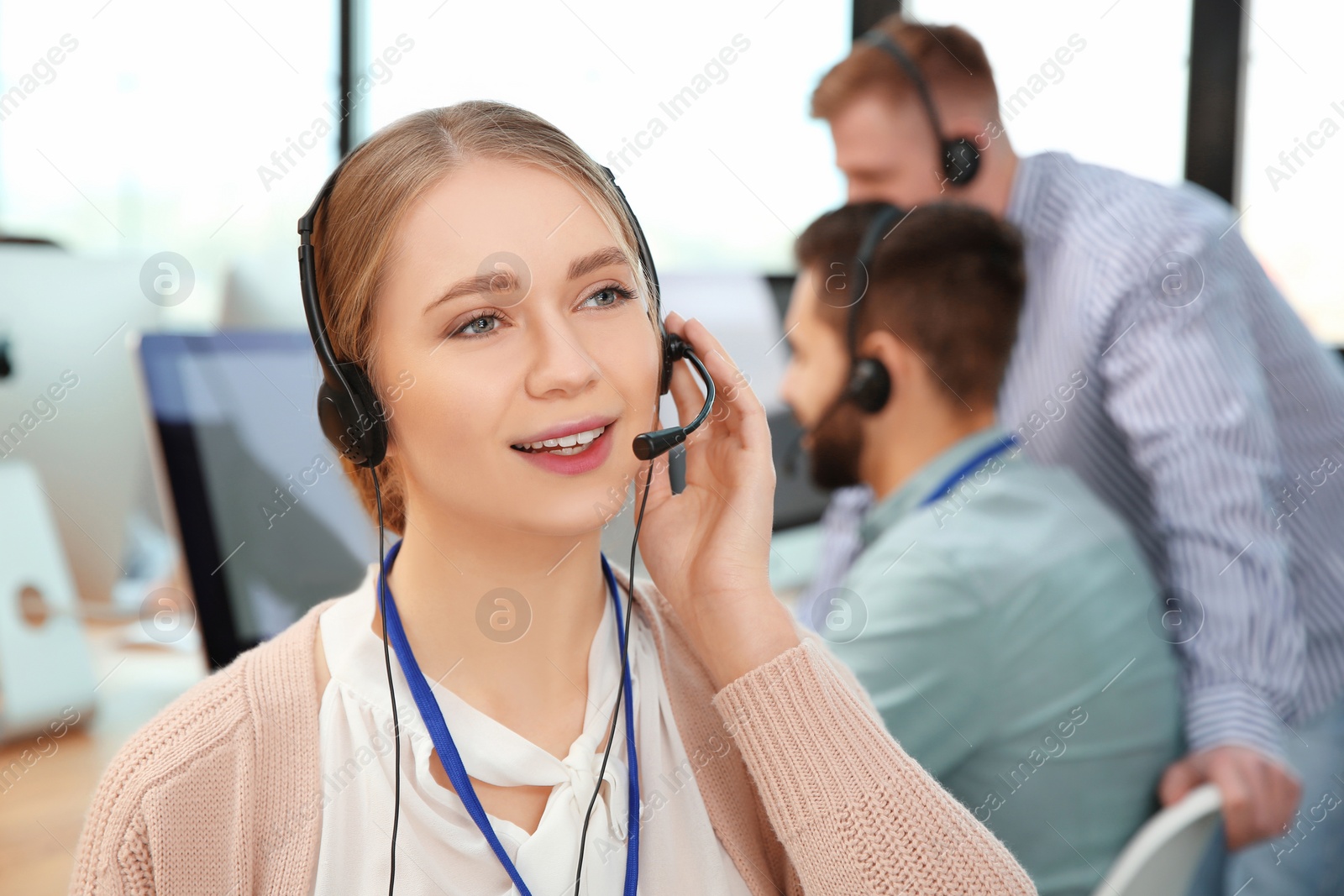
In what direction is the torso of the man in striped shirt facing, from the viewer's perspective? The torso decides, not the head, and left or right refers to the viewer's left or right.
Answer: facing to the left of the viewer

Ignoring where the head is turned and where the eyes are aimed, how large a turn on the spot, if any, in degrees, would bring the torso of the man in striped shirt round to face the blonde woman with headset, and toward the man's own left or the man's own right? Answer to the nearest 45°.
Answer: approximately 45° to the man's own left

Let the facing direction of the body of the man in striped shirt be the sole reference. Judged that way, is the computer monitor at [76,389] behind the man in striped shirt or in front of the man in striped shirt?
in front

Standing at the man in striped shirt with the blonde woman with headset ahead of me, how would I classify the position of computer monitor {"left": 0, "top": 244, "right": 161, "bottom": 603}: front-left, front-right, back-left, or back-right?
front-right

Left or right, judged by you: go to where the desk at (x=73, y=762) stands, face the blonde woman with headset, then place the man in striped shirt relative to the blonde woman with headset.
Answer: left

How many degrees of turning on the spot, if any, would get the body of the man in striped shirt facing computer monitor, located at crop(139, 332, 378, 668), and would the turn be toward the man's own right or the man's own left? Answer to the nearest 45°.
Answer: approximately 45° to the man's own left

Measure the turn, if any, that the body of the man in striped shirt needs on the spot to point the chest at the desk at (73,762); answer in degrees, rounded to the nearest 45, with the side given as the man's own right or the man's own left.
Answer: approximately 45° to the man's own left
